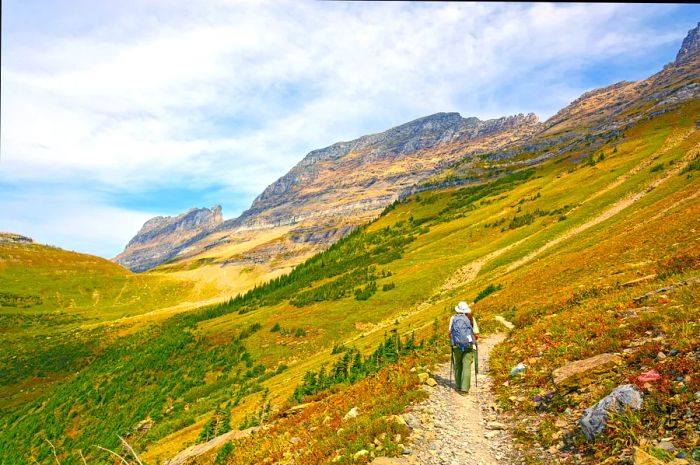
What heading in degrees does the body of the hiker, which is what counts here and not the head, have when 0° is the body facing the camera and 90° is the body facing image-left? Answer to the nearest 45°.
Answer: approximately 180°

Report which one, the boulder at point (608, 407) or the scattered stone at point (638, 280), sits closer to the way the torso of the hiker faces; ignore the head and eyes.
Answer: the scattered stone

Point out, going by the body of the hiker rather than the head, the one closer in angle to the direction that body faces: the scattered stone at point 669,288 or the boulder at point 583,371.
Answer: the scattered stone

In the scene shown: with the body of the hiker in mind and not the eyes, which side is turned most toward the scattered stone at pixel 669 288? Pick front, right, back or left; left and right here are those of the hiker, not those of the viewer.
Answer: right

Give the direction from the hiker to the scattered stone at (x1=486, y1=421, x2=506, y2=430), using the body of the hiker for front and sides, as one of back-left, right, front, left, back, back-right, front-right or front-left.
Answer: back

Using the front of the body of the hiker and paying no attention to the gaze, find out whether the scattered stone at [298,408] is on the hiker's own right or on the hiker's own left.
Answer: on the hiker's own left

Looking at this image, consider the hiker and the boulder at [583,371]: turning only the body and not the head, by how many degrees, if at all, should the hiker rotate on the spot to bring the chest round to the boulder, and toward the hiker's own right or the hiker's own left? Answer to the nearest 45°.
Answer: approximately 135° to the hiker's own right

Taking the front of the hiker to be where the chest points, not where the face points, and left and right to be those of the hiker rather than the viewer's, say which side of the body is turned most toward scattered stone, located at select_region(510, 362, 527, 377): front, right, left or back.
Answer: right

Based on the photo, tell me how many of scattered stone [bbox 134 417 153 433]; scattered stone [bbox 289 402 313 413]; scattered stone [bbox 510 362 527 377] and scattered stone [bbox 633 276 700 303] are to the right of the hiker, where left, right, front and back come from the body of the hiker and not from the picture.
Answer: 2

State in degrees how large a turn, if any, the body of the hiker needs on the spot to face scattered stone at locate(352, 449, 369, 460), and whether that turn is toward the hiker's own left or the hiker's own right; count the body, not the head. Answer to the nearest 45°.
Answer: approximately 135° to the hiker's own left
